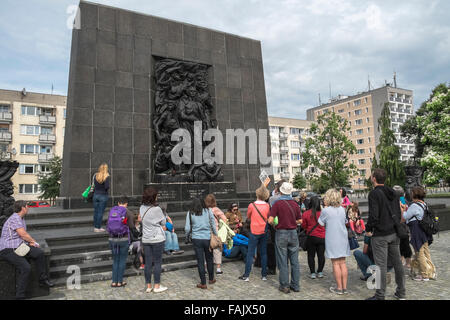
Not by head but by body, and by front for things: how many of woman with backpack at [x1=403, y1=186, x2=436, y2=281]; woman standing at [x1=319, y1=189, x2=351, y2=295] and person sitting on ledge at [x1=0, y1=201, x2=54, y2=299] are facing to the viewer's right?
1

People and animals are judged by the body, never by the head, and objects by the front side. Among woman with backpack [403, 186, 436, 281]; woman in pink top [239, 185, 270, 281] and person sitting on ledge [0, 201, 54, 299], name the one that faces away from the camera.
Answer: the woman in pink top

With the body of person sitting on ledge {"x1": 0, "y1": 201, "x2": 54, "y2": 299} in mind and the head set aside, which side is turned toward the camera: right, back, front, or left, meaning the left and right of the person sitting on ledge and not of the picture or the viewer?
right

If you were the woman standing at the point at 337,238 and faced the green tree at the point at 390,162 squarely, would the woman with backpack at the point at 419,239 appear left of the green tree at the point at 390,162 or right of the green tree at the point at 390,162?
right

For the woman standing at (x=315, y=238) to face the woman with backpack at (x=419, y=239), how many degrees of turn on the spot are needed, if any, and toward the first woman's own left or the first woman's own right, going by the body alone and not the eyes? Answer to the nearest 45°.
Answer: approximately 90° to the first woman's own right

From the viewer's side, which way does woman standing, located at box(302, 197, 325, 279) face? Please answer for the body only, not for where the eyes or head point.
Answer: away from the camera

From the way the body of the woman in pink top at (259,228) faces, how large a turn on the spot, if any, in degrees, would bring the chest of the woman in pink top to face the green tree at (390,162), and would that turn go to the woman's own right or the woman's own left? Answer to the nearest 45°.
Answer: approximately 45° to the woman's own right

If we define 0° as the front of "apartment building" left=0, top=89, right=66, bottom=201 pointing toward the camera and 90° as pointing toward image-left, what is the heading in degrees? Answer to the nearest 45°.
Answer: approximately 0°

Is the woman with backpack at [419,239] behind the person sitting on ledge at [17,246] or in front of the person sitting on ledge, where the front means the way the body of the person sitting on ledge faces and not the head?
in front

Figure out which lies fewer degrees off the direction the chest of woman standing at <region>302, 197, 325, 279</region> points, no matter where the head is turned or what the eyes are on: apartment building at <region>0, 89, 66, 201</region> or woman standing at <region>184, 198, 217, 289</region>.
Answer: the apartment building

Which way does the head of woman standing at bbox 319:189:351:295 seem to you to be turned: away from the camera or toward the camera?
away from the camera

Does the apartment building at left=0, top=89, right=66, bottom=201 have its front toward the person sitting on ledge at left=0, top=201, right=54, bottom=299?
yes
